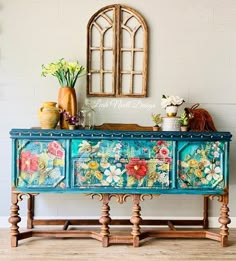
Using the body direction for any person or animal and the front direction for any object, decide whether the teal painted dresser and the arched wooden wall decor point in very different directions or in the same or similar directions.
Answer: same or similar directions

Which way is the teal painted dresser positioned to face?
toward the camera

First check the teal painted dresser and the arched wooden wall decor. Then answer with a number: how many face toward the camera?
2

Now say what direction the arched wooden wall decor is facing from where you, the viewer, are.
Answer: facing the viewer

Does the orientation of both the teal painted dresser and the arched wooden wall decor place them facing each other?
no
